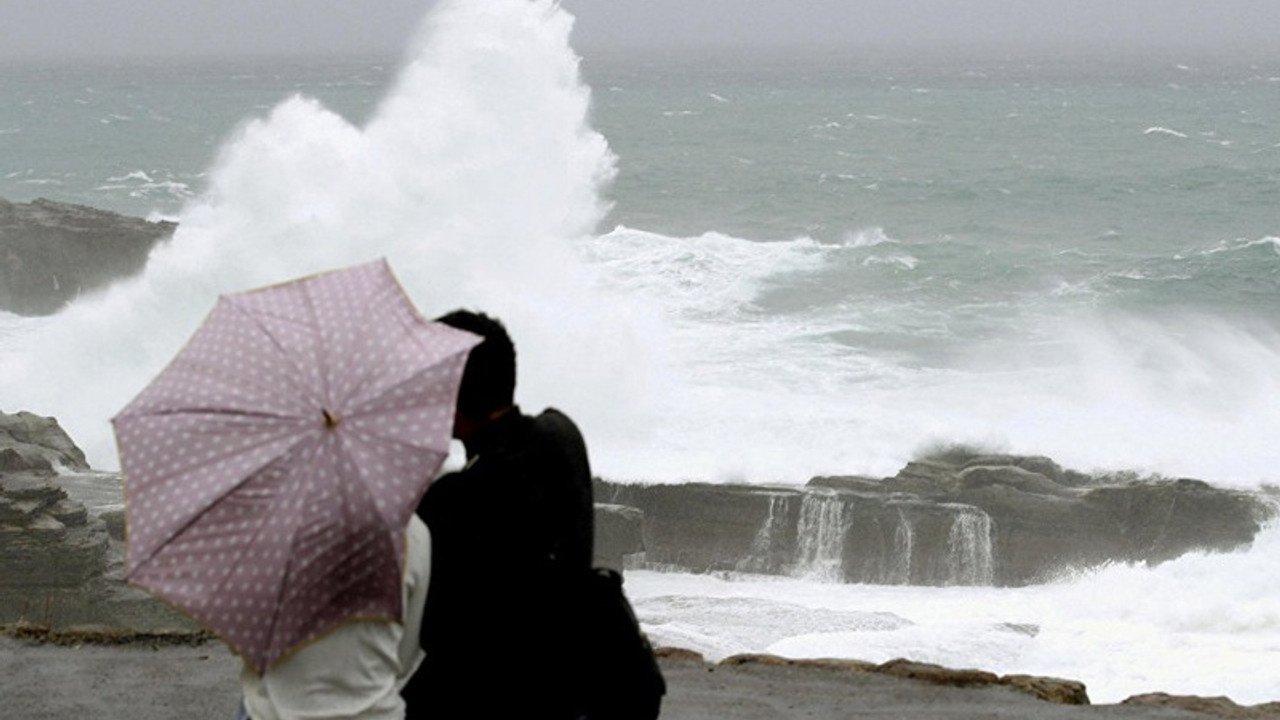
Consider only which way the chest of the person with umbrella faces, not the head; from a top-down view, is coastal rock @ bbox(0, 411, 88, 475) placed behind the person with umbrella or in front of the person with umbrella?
in front

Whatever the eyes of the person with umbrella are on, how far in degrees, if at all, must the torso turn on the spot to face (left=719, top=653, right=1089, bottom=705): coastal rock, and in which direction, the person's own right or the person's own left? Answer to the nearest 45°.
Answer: approximately 45° to the person's own right

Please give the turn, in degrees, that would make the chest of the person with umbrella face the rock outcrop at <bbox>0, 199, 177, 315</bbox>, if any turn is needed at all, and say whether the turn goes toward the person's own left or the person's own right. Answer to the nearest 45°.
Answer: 0° — they already face it

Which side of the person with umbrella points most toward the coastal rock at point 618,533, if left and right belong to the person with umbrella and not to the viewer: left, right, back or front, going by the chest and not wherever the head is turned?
front

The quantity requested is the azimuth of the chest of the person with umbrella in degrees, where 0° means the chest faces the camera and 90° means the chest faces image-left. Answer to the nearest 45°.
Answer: approximately 180°

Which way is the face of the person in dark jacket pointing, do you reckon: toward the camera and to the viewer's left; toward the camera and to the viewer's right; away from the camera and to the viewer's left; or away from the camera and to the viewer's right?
away from the camera and to the viewer's left

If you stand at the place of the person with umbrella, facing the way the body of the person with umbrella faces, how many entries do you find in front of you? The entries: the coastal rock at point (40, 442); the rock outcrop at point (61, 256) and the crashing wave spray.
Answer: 3

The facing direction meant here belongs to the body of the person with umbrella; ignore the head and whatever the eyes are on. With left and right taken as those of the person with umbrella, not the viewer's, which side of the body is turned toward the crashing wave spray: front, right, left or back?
front

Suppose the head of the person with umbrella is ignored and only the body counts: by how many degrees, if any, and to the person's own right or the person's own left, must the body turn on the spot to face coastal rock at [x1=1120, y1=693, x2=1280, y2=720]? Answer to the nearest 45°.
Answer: approximately 45° to the person's own right
